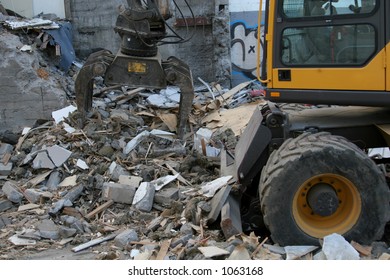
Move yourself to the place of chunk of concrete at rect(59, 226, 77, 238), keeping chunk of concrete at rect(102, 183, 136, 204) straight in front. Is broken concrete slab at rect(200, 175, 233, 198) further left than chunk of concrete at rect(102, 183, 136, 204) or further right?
right

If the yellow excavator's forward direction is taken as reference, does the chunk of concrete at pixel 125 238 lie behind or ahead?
ahead

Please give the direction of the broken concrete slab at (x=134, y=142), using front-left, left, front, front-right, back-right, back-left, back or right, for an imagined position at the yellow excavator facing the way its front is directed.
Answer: front-right

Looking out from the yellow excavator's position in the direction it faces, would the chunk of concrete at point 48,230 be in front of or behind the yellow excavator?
in front

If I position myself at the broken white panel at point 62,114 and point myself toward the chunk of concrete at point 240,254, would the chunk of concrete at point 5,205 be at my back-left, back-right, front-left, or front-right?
front-right

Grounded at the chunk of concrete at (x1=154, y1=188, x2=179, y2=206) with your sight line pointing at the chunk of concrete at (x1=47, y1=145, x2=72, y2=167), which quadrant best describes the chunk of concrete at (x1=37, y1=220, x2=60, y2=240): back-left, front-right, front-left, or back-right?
front-left

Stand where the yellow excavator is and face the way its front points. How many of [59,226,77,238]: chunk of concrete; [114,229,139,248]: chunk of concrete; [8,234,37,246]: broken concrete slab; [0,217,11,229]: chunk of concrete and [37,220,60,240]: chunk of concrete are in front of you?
5

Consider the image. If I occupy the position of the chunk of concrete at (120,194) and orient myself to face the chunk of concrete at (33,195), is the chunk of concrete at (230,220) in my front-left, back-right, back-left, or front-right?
back-left

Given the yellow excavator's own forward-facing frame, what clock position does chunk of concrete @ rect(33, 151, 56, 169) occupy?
The chunk of concrete is roughly at 1 o'clock from the yellow excavator.

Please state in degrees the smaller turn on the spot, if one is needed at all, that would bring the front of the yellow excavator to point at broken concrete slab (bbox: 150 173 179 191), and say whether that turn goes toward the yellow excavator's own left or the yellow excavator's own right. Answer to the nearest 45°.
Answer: approximately 45° to the yellow excavator's own right

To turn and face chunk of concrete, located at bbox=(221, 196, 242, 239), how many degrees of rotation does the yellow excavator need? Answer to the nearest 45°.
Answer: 0° — it already faces it

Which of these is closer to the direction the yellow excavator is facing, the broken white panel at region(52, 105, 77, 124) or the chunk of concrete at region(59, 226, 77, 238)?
the chunk of concrete

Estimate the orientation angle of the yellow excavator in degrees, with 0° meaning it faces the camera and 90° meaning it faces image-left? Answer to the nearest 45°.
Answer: approximately 90°

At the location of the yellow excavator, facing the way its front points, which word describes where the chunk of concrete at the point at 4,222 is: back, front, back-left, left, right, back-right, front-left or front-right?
front

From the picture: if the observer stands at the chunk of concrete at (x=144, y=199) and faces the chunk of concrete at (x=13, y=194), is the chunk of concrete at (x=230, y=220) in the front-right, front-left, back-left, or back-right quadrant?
back-left
